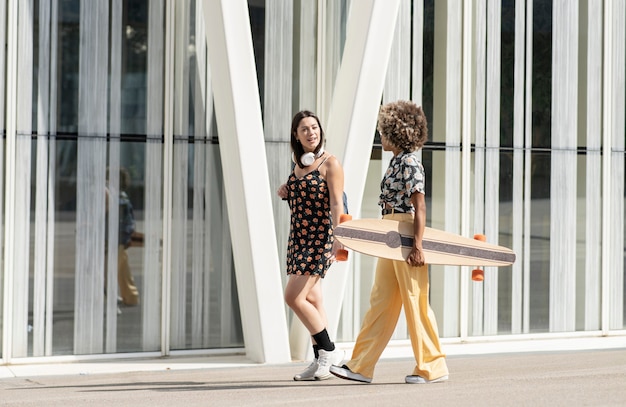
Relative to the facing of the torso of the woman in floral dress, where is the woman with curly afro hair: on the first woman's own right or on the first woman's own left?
on the first woman's own left
